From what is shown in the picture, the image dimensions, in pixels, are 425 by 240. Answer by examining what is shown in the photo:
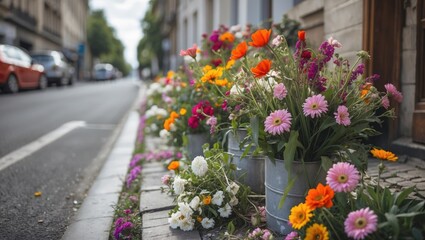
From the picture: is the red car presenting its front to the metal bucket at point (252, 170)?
no

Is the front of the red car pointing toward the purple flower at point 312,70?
no

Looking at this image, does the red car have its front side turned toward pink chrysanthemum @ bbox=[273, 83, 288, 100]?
no
